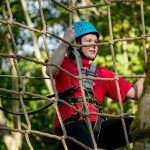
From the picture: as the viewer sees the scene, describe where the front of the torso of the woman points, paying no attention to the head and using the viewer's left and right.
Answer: facing the viewer and to the right of the viewer

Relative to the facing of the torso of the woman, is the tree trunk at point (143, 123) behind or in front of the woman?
in front
